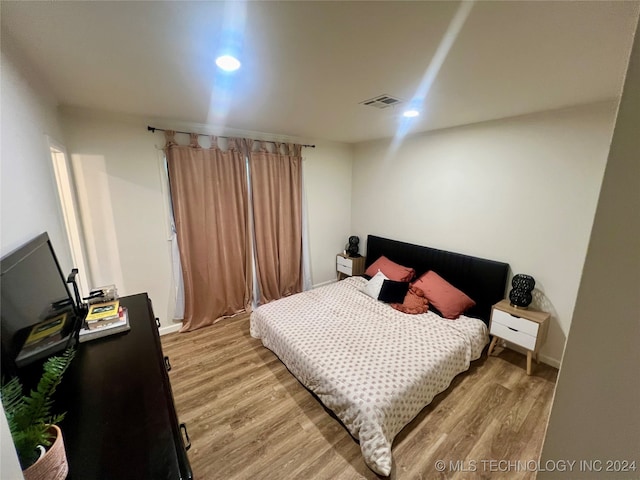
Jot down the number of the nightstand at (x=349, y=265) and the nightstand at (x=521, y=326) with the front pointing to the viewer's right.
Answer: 0

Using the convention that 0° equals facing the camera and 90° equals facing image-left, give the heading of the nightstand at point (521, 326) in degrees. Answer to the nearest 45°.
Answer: approximately 45°

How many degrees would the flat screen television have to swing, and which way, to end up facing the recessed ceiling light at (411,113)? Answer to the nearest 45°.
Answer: approximately 45° to its left

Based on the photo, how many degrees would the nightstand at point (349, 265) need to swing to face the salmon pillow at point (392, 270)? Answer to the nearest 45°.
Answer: approximately 90° to its left

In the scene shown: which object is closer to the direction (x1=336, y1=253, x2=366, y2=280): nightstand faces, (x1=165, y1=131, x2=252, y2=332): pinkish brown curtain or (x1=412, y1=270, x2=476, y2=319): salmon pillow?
the pinkish brown curtain

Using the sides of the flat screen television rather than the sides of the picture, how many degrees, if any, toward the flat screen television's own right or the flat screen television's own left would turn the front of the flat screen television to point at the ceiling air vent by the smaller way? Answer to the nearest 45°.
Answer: approximately 45° to the flat screen television's own left

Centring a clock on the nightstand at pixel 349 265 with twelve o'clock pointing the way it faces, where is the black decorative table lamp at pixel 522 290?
The black decorative table lamp is roughly at 9 o'clock from the nightstand.

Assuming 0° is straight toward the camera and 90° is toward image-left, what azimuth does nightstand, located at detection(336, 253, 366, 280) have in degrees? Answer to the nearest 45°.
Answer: approximately 45°

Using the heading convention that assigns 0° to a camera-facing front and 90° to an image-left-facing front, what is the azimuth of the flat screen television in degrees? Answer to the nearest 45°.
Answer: approximately 315°

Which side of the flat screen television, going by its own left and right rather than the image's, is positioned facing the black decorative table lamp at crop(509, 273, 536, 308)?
front

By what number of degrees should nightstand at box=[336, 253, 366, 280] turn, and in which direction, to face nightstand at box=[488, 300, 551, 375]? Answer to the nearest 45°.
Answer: approximately 90° to its left

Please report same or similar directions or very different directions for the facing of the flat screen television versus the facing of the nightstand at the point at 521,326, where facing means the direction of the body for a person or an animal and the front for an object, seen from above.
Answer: very different directions

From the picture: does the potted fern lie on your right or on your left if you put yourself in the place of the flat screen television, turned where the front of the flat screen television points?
on your right

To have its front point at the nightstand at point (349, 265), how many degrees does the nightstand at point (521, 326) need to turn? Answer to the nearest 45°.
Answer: approximately 45° to its right
